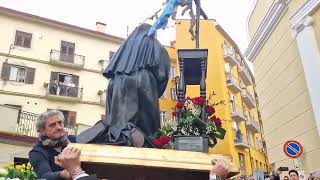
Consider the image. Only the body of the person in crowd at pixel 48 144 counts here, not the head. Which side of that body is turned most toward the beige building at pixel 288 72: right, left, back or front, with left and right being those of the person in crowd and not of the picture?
left

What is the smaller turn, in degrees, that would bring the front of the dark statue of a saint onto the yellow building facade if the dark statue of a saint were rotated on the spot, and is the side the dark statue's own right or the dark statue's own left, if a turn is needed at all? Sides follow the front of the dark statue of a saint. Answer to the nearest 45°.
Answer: approximately 45° to the dark statue's own left

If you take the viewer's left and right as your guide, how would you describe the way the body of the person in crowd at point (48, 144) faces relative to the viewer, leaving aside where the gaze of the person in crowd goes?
facing the viewer and to the right of the viewer

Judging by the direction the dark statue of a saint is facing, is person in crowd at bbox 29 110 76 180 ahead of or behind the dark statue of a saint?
behind

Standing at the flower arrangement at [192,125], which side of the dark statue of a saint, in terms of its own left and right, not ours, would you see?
right

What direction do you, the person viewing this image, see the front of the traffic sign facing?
facing the viewer

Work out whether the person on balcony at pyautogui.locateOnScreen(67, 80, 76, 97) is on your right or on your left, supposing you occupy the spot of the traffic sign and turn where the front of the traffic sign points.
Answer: on your right

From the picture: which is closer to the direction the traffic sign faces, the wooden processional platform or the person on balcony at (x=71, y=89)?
the wooden processional platform

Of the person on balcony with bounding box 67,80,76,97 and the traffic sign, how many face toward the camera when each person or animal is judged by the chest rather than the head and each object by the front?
2

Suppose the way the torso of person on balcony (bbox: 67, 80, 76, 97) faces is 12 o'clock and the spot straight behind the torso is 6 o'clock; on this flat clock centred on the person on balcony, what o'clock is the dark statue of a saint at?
The dark statue of a saint is roughly at 12 o'clock from the person on balcony.

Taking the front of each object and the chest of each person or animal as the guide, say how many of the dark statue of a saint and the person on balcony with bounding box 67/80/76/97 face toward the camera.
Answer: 1

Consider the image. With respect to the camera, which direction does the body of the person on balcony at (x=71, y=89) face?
toward the camera

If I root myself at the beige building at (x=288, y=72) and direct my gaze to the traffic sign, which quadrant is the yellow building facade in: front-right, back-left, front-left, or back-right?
back-right

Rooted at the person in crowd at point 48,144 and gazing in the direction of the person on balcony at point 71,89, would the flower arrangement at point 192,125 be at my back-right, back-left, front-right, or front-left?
front-right

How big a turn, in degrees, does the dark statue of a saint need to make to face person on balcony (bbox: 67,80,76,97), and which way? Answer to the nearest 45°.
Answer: approximately 45° to its left

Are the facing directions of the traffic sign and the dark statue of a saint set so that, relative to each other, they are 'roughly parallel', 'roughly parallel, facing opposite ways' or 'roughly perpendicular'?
roughly parallel, facing opposite ways

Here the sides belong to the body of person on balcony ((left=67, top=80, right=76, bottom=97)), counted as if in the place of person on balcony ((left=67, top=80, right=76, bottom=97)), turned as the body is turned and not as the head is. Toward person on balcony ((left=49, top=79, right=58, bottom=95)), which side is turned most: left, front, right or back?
right

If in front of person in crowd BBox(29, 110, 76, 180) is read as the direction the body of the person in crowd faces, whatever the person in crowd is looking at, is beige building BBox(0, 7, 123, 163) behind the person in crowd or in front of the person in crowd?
behind
